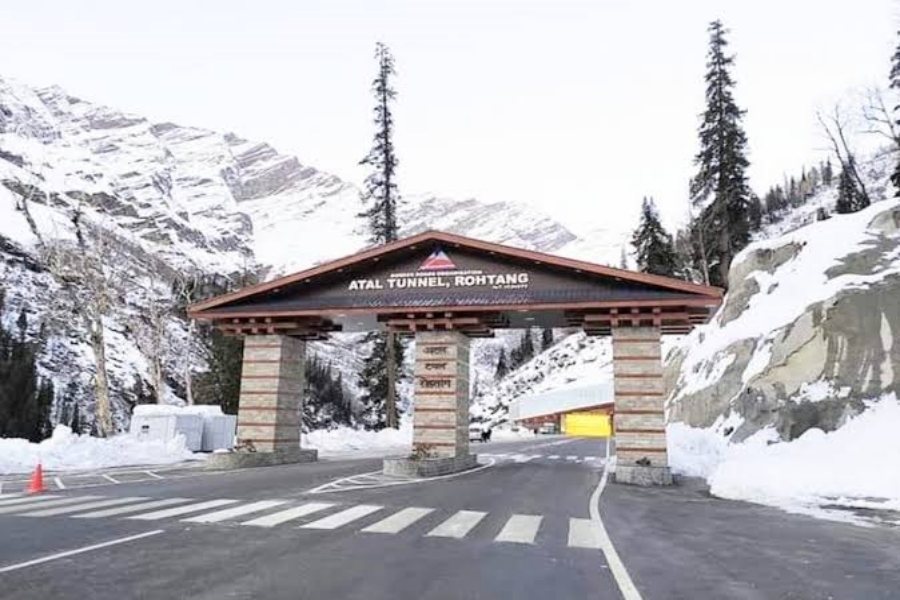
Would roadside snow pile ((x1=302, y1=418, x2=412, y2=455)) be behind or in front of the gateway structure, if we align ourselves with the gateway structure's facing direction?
behind

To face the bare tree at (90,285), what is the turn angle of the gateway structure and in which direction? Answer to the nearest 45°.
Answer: approximately 135° to its right

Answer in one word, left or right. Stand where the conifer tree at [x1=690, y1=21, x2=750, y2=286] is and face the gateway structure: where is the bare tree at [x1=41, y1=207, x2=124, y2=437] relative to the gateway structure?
right

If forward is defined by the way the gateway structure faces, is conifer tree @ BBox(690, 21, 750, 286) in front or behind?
behind

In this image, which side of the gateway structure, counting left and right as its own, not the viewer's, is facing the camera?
front

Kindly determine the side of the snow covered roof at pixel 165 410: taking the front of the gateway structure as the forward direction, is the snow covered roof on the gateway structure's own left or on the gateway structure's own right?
on the gateway structure's own right

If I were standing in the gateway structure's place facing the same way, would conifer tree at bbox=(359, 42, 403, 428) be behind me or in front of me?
behind
